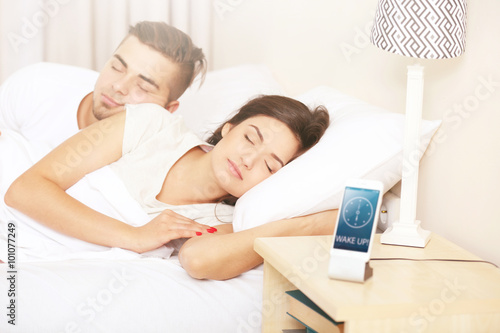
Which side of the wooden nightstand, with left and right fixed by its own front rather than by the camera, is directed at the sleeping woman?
right

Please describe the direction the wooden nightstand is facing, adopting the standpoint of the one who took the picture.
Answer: facing the viewer and to the left of the viewer

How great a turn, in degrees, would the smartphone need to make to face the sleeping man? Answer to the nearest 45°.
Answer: approximately 135° to its right

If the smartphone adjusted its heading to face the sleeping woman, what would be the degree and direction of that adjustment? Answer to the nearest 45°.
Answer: approximately 135° to its right

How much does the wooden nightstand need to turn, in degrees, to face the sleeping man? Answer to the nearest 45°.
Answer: approximately 90° to its right

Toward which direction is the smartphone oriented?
toward the camera
